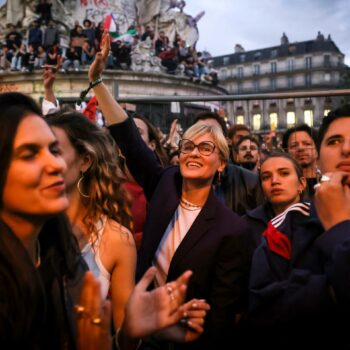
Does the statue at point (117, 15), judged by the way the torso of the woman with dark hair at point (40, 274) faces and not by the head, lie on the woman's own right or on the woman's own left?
on the woman's own left

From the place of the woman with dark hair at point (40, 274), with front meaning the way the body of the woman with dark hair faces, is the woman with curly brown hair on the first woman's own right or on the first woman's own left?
on the first woman's own left

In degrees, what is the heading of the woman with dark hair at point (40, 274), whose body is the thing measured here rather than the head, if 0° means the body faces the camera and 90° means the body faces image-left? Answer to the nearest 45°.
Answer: approximately 315°

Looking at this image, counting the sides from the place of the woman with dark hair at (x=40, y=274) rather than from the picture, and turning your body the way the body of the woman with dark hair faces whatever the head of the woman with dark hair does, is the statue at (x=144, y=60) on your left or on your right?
on your left

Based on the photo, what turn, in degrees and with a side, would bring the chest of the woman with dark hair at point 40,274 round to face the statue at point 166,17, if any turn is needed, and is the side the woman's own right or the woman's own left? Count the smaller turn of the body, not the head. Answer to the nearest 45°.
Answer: approximately 135° to the woman's own left
